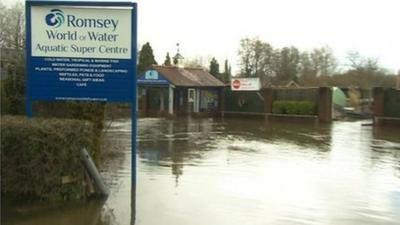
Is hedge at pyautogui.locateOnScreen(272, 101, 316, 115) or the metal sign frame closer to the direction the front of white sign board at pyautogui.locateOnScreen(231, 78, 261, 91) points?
the metal sign frame

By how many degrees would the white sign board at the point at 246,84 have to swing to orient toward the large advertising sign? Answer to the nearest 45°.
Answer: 0° — it already faces it

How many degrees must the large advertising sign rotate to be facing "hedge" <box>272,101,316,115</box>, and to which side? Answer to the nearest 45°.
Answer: approximately 135° to its left

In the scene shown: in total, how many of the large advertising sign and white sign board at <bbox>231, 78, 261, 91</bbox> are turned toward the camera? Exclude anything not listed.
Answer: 2

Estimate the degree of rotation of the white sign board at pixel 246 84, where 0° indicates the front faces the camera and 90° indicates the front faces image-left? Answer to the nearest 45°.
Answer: approximately 0°

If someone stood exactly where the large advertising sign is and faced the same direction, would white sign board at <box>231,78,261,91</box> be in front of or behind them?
behind

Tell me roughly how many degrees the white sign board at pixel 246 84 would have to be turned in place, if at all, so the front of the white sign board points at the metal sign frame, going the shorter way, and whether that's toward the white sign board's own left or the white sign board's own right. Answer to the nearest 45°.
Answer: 0° — it already faces it
